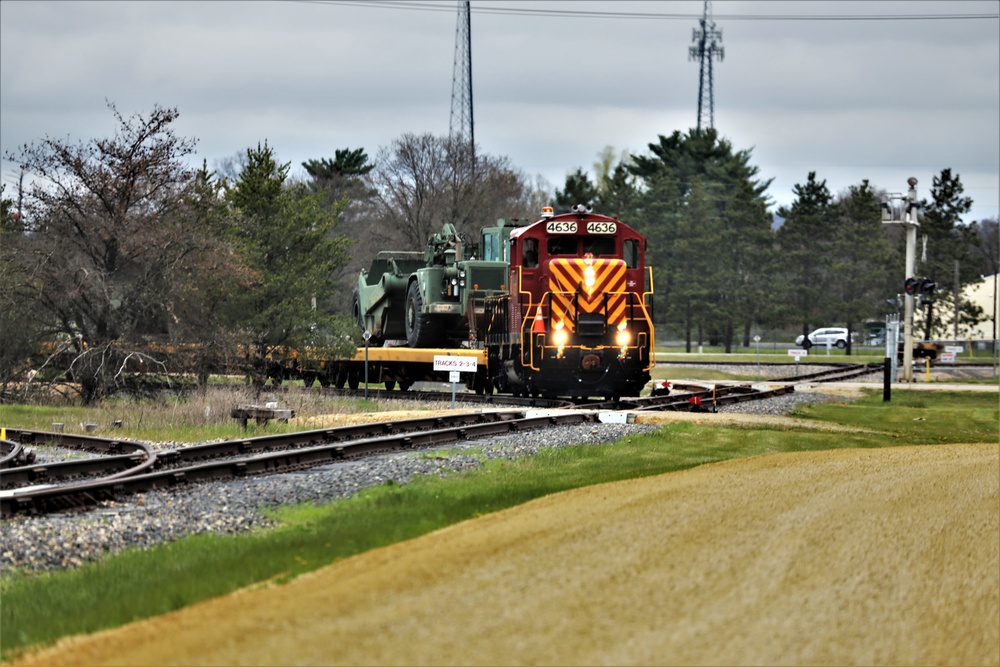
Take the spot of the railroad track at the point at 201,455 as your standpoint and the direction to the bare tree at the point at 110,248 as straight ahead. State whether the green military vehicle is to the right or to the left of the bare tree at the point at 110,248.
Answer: right

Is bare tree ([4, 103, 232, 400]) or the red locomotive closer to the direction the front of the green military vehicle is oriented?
the red locomotive

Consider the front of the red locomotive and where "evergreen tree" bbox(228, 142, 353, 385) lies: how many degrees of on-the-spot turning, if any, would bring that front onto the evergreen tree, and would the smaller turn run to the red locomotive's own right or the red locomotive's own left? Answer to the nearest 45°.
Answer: approximately 135° to the red locomotive's own right

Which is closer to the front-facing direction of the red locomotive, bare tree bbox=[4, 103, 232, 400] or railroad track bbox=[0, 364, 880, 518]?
the railroad track

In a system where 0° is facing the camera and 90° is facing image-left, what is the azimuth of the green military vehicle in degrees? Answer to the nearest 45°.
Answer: approximately 315°

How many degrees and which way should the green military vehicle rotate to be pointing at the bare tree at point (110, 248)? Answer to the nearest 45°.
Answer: approximately 135° to its right

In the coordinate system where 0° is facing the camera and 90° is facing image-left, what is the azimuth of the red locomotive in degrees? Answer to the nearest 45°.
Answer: approximately 0°

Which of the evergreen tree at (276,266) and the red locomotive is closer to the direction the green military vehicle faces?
the red locomotive

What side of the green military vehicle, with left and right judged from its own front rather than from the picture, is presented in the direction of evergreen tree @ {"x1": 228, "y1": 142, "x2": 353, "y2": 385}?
back

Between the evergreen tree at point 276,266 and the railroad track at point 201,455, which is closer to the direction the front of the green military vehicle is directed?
the railroad track
